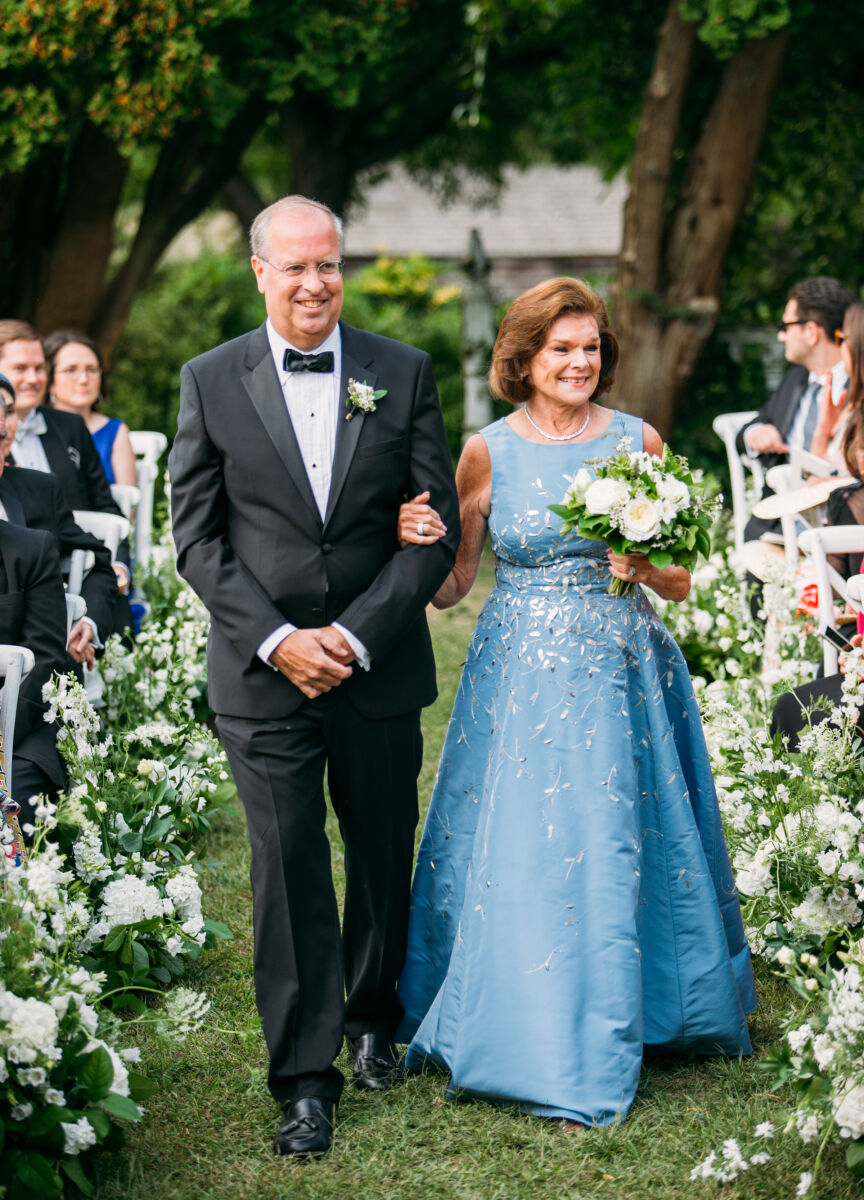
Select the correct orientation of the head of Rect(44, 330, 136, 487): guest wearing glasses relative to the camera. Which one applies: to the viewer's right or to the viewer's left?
to the viewer's right

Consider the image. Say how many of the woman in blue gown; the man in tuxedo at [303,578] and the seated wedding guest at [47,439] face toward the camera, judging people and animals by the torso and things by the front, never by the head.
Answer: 3

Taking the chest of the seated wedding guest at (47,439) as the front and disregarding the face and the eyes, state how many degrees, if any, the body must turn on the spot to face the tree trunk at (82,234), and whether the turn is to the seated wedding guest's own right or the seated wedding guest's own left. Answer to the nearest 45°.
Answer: approximately 180°

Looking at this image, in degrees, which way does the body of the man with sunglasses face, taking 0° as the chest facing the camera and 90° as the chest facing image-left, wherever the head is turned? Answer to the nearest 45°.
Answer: approximately 45°

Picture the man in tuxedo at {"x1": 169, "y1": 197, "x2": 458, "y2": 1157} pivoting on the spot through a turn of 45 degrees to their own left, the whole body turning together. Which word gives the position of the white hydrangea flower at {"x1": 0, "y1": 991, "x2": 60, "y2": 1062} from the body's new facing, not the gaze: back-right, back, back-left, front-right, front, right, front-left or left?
right

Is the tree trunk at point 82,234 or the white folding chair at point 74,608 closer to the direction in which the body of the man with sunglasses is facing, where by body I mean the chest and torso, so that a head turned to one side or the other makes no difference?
the white folding chair

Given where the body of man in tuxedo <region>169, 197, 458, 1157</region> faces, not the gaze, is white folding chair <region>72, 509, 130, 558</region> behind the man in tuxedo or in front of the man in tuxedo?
behind

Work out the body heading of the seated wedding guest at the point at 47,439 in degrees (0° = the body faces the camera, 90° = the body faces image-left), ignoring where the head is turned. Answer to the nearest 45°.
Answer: approximately 0°

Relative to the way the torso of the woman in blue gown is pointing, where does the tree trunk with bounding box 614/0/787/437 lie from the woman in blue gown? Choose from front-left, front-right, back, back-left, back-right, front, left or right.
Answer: back

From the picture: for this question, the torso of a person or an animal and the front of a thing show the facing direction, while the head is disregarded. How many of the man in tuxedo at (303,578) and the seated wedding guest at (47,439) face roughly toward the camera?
2

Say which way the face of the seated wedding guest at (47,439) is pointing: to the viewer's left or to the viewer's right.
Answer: to the viewer's right
